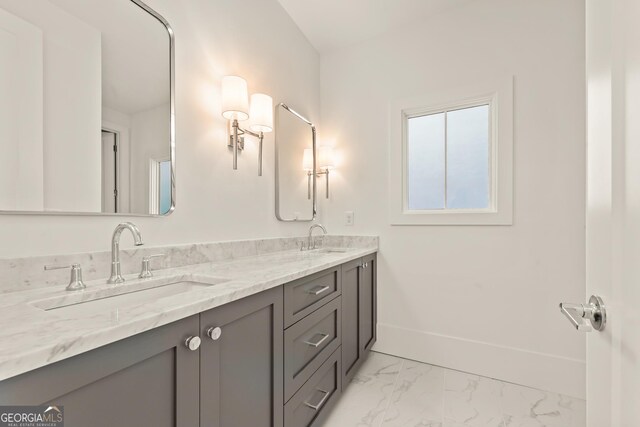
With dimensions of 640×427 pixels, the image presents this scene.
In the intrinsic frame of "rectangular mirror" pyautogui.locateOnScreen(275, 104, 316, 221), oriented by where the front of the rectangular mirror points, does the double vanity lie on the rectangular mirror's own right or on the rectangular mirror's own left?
on the rectangular mirror's own right

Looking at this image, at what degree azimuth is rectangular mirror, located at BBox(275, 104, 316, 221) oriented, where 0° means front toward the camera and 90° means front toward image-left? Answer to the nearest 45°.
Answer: approximately 315°

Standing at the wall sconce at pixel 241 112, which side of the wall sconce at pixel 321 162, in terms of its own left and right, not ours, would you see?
right

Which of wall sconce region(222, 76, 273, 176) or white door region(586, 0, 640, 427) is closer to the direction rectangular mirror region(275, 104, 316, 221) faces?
the white door

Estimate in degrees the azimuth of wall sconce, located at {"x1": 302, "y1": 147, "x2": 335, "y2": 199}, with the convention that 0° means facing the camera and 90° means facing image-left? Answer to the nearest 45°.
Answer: approximately 315°

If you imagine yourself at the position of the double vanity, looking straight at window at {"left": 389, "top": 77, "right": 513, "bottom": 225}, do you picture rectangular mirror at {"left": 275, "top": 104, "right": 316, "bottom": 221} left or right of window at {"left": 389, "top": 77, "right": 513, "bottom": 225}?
left

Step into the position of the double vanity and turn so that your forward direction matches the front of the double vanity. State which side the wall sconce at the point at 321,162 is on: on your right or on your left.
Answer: on your left
